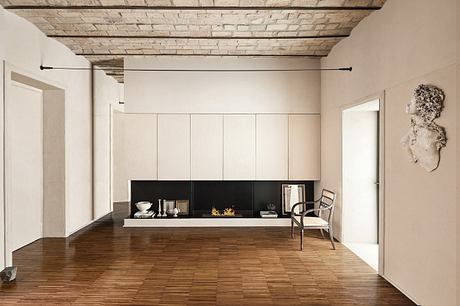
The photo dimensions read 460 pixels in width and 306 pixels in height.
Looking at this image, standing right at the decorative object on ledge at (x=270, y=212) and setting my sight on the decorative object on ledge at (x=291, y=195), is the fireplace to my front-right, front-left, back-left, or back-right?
back-left

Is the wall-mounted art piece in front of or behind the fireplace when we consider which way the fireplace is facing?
in front

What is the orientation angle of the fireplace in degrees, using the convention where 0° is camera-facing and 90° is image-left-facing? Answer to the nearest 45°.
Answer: approximately 0°

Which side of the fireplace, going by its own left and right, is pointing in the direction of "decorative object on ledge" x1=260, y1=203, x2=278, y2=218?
left

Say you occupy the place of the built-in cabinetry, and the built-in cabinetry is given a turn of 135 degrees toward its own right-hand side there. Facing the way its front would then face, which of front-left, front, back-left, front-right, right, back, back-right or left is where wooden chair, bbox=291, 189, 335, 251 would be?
back

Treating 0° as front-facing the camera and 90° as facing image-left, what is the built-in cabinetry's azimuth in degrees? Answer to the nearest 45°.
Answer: approximately 0°

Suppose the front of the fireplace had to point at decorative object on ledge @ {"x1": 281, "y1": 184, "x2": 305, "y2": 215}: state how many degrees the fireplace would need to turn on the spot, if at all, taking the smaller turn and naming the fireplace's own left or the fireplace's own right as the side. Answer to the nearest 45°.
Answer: approximately 90° to the fireplace's own left

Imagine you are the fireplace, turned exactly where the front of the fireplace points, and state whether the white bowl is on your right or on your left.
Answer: on your right
